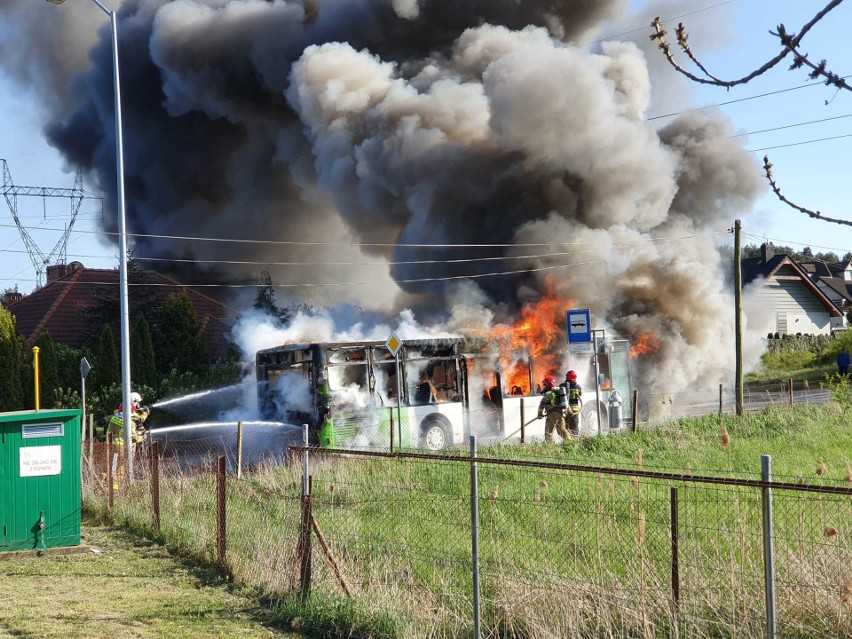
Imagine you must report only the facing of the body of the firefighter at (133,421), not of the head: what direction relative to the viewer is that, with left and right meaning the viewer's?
facing to the right of the viewer

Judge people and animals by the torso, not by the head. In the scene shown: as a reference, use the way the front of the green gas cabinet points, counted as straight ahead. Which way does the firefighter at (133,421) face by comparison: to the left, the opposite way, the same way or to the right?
to the left

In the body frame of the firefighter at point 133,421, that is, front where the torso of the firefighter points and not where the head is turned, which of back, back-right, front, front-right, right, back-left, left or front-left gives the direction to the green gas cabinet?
right

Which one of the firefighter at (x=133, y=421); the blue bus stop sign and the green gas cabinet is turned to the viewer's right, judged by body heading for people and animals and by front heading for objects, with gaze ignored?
the firefighter

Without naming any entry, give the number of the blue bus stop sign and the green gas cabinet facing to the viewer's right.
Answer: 0

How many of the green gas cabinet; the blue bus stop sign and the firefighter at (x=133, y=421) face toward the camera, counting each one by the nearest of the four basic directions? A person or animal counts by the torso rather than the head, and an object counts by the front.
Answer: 2

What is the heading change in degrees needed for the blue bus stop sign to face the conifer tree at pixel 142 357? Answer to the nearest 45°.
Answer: approximately 135° to its right

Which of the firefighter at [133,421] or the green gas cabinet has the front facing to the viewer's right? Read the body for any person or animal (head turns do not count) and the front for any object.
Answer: the firefighter

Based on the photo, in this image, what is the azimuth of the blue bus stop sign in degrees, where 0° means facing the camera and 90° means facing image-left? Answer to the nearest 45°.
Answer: approximately 0°
